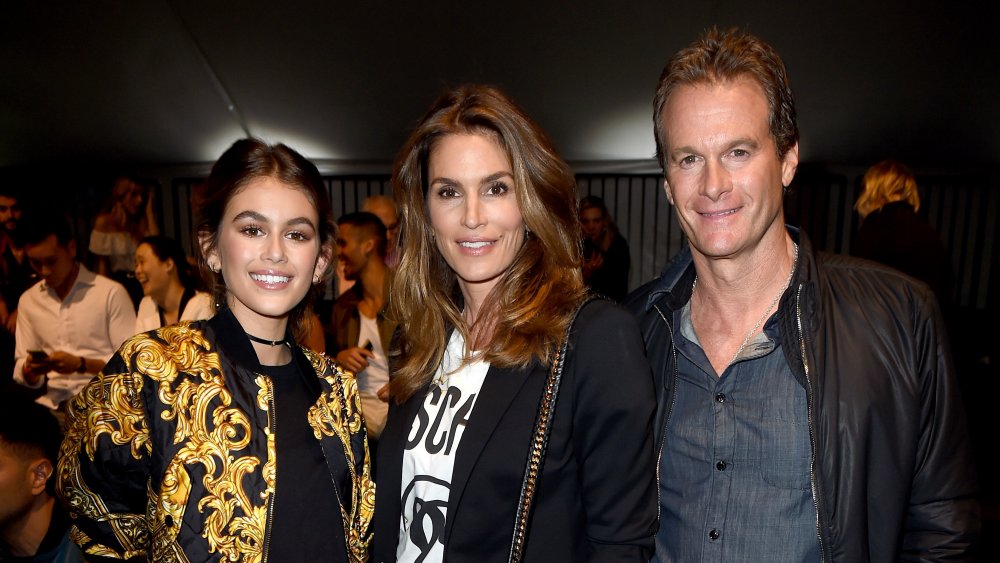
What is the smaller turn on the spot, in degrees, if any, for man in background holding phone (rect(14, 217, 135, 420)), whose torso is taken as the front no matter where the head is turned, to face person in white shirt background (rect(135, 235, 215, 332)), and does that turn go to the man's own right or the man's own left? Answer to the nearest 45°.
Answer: approximately 90° to the man's own left

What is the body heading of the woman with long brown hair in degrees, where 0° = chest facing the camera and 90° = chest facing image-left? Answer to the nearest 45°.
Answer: approximately 45°

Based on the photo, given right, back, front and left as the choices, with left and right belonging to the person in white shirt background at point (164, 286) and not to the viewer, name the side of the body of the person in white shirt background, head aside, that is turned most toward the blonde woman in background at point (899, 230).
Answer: left

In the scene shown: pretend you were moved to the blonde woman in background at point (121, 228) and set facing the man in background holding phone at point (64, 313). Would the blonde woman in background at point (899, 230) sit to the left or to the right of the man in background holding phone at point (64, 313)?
left

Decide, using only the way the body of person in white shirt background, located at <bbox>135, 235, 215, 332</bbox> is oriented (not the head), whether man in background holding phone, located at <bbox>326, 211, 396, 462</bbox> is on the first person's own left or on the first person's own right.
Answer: on the first person's own left

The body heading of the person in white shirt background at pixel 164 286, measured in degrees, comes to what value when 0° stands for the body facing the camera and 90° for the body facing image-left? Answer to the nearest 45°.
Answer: approximately 45°

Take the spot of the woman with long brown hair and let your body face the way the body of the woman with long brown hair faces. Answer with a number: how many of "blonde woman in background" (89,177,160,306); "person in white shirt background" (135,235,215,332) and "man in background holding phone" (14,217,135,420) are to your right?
3

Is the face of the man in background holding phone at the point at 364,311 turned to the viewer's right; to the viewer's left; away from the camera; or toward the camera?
to the viewer's left
